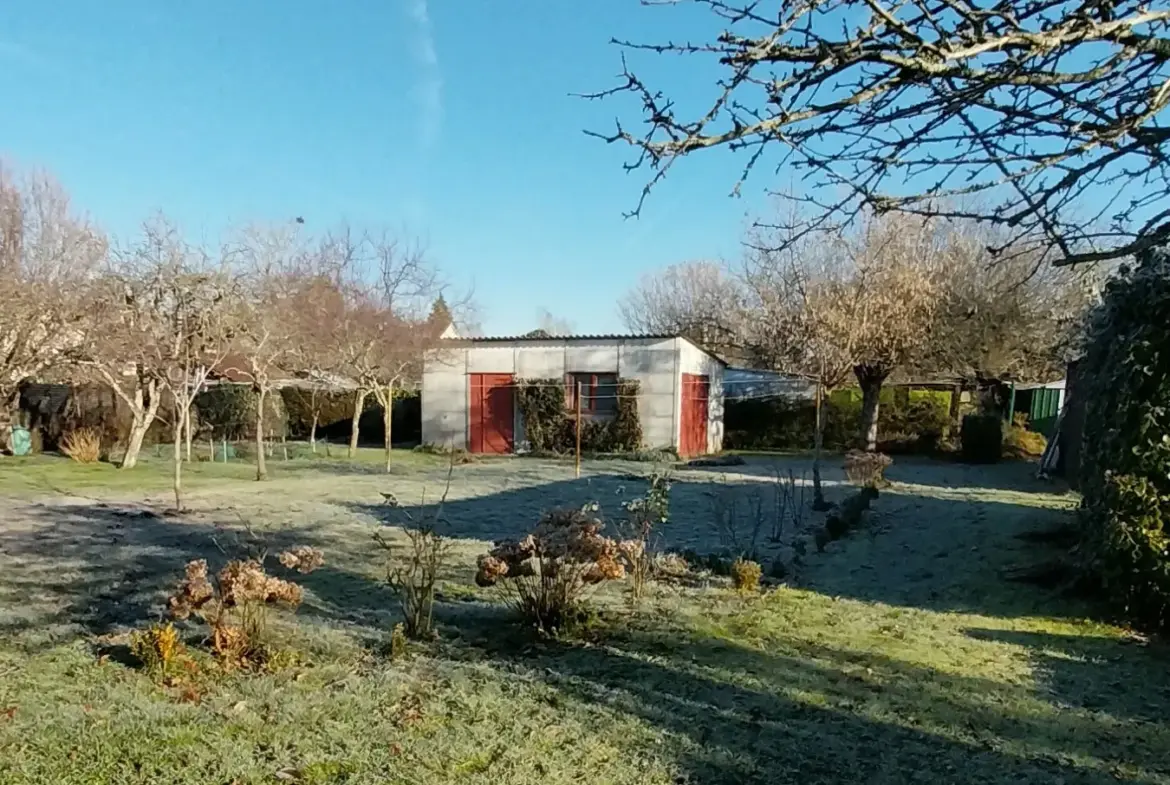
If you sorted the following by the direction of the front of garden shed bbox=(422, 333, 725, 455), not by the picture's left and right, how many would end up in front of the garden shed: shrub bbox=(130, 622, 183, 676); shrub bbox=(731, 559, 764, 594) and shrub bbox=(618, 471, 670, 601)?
3

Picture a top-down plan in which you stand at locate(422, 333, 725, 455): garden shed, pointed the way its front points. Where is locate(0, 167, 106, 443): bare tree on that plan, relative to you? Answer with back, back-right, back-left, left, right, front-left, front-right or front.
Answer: front-right

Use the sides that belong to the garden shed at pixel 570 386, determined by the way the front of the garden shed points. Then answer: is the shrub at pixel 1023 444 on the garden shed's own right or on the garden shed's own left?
on the garden shed's own left

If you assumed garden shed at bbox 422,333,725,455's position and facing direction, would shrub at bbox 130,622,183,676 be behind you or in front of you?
in front

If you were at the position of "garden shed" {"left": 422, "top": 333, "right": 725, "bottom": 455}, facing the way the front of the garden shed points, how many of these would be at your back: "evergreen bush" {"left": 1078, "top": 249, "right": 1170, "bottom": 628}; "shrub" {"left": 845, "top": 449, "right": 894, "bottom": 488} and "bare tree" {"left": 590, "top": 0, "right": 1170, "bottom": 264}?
0

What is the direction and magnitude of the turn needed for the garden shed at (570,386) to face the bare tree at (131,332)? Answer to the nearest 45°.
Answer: approximately 45° to its right

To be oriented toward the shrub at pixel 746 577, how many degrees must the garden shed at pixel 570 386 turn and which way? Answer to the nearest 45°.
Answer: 0° — it already faces it

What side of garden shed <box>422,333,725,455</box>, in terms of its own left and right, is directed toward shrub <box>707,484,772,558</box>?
front

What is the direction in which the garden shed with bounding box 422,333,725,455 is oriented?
toward the camera

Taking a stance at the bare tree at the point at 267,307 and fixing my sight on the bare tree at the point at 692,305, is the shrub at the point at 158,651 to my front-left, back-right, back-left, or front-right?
back-right

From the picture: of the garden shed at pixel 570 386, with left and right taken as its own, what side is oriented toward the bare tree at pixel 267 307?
right

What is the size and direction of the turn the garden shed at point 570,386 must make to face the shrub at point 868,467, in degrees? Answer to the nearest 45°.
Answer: approximately 45° to its left

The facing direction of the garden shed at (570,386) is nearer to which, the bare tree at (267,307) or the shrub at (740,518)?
the shrub

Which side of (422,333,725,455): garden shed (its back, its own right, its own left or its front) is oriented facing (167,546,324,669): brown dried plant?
front

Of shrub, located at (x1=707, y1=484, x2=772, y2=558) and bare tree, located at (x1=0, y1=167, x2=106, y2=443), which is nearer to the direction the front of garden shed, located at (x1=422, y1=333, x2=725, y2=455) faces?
the shrub
